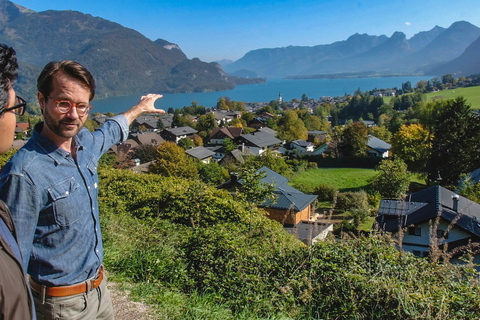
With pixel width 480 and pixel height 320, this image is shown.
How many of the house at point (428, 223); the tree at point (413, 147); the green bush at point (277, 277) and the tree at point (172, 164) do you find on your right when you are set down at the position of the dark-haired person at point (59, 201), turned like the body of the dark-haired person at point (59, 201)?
0

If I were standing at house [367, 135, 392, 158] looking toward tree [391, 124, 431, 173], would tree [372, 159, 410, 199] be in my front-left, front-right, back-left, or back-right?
front-right

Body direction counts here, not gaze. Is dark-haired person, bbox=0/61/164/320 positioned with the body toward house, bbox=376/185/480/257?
no

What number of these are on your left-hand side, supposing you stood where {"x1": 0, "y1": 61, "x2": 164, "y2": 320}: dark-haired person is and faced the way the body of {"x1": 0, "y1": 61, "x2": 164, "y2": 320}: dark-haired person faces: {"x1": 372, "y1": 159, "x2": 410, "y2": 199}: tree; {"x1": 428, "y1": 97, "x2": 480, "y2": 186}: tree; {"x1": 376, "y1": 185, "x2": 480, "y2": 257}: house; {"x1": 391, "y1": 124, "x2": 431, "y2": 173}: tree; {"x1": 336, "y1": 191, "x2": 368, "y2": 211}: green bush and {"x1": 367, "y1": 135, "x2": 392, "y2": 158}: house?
6

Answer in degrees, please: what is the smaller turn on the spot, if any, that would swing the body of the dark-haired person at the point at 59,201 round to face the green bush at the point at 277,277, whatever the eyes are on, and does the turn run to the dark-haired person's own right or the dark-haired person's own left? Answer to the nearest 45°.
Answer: approximately 90° to the dark-haired person's own left

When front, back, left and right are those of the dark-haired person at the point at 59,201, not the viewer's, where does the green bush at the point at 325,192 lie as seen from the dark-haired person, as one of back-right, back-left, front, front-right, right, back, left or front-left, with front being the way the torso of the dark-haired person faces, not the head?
left

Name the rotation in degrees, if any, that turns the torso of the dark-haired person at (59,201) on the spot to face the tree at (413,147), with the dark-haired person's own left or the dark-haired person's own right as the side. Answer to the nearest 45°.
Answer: approximately 90° to the dark-haired person's own left

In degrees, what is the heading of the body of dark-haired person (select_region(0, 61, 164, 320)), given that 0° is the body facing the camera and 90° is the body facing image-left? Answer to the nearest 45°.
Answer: approximately 315°

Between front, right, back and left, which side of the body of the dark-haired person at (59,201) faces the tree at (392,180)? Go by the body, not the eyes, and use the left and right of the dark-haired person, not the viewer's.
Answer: left

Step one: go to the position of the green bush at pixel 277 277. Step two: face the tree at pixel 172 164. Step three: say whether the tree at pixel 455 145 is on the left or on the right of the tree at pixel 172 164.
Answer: right

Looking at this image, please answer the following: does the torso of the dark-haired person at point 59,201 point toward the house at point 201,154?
no

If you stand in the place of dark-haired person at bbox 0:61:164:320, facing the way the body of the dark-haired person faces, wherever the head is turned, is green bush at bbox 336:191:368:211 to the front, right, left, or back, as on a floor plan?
left

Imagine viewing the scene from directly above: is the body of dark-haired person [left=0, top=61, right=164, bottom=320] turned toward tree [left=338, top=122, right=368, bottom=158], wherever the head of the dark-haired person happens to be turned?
no

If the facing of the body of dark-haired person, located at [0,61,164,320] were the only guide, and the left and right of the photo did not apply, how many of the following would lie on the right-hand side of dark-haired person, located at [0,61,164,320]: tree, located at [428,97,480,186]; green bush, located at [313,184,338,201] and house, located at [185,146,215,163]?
0
